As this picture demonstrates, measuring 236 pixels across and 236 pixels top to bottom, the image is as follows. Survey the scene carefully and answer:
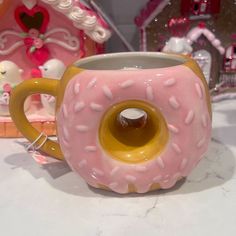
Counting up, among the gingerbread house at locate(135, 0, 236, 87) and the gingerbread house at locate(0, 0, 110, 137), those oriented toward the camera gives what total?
2

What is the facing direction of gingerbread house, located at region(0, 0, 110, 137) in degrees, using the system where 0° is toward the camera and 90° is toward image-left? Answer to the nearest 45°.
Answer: approximately 0°

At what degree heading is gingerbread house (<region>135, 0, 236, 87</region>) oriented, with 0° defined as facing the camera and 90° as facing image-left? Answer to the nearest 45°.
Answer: approximately 0°
